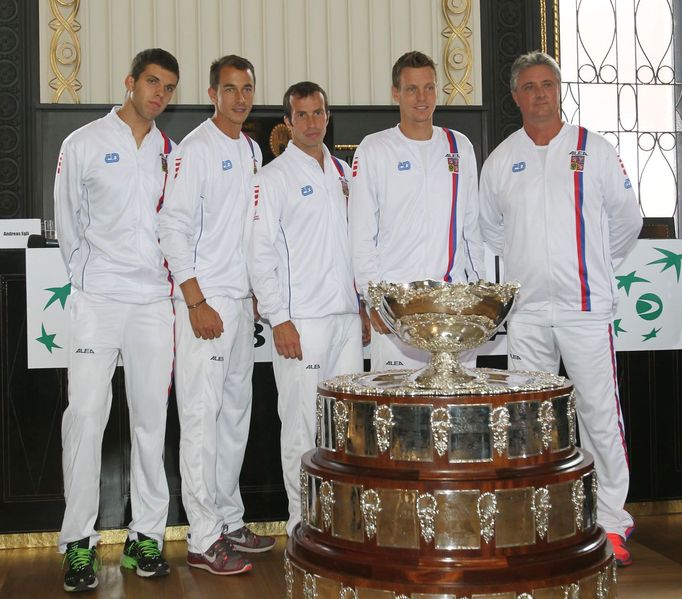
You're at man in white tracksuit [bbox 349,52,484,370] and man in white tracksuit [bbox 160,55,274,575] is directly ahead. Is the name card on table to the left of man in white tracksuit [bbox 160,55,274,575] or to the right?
right

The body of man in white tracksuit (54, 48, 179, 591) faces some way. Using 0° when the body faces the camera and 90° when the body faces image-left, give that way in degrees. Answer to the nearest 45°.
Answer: approximately 315°

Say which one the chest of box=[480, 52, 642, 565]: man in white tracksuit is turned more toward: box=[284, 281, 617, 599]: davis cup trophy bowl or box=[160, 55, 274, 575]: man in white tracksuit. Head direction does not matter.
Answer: the davis cup trophy bowl

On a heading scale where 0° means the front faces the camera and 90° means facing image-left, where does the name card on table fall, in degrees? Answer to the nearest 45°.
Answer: approximately 0°

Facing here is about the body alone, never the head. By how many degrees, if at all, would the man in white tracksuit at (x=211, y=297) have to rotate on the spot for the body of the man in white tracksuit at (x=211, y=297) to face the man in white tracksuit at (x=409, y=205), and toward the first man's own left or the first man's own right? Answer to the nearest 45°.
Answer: approximately 45° to the first man's own left

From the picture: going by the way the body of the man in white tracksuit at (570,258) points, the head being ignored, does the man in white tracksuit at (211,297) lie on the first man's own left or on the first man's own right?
on the first man's own right

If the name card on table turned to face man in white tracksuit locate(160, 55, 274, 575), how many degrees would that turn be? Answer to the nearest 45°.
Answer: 0° — it already faces them

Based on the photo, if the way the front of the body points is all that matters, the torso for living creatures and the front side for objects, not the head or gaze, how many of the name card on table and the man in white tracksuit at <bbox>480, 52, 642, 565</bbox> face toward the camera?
2

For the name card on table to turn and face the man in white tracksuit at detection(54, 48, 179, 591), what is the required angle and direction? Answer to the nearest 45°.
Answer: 0° — it already faces them

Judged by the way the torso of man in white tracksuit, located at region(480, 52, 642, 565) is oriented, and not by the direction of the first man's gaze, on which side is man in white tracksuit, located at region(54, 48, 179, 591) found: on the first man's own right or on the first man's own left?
on the first man's own right
